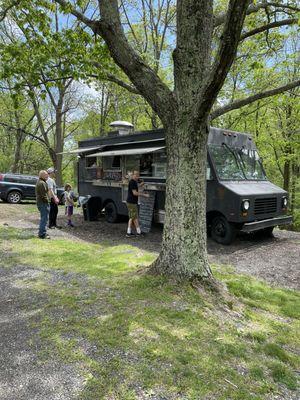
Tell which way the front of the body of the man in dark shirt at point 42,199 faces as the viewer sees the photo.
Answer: to the viewer's right

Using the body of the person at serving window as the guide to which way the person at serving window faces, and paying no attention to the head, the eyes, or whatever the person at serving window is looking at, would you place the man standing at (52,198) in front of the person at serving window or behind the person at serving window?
behind

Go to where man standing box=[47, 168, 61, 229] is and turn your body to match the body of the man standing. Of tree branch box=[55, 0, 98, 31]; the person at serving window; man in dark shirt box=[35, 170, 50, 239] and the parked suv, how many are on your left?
1

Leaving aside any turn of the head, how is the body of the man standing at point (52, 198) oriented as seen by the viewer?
to the viewer's right

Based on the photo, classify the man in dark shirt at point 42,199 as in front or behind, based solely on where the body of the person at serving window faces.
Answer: behind

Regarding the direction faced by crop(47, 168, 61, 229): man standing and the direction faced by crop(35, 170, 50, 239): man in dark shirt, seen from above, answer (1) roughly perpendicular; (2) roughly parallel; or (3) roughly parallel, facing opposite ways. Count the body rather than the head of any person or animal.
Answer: roughly parallel
